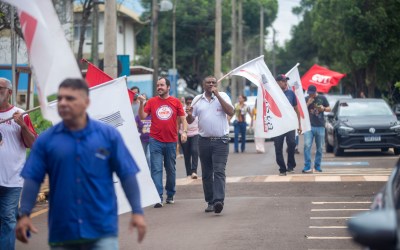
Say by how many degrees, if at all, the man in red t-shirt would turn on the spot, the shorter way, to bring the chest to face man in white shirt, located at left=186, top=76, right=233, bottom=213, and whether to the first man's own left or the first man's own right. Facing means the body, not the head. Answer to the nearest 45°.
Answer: approximately 45° to the first man's own left

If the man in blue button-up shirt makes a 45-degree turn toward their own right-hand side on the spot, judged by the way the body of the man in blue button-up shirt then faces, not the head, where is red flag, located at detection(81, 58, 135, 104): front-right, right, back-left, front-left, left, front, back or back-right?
back-right

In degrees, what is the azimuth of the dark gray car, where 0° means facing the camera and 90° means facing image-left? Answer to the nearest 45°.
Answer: approximately 0°

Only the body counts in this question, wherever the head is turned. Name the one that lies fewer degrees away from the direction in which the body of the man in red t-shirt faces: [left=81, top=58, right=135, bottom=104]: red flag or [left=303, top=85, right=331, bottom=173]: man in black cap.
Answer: the red flag

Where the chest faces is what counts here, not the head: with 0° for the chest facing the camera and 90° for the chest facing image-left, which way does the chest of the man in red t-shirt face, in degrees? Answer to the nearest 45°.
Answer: approximately 0°
